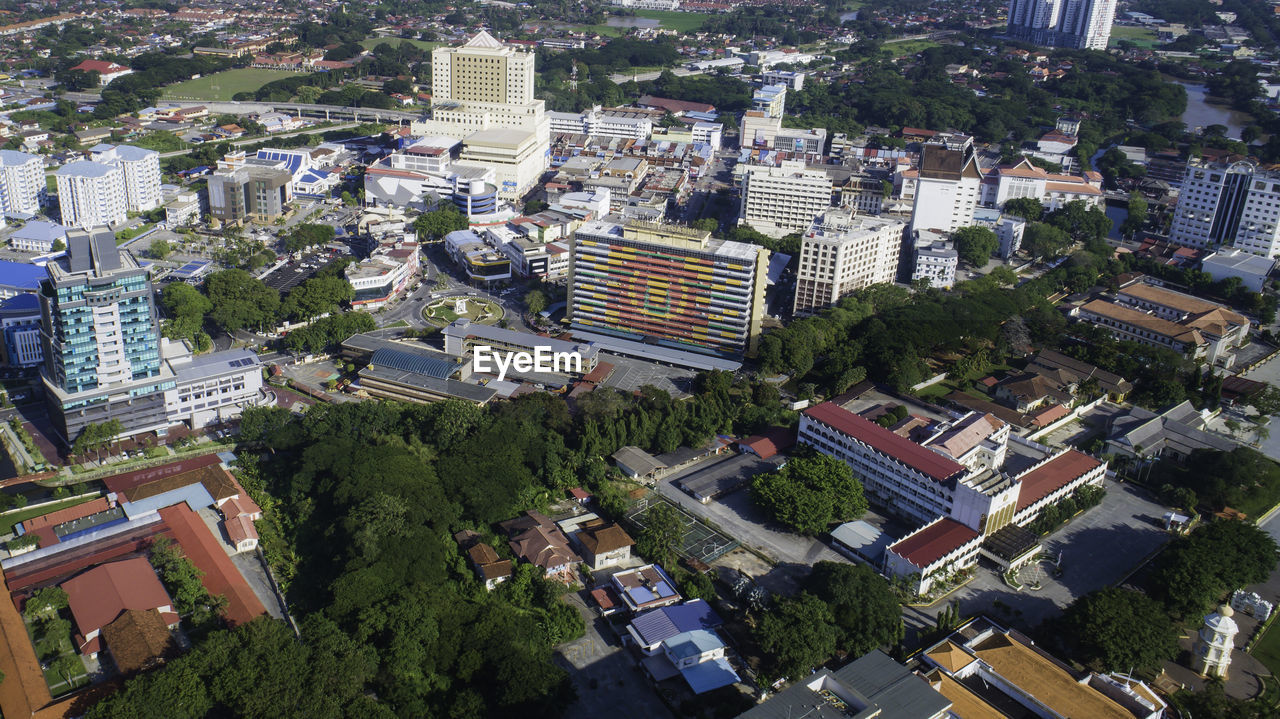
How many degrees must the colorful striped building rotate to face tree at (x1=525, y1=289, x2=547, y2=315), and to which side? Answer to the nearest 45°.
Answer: approximately 135° to its right

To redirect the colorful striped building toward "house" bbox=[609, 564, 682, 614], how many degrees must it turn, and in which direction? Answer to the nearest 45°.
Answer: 0° — it already faces it

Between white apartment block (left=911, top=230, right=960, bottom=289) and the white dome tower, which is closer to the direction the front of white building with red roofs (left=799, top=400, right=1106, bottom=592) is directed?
the white dome tower

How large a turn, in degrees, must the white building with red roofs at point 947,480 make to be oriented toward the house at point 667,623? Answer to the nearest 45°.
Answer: approximately 90° to its right

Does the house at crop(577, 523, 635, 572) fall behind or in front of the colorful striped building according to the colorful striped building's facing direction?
in front

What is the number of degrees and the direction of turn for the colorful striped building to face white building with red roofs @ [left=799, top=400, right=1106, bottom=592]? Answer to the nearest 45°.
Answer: approximately 45° to its left

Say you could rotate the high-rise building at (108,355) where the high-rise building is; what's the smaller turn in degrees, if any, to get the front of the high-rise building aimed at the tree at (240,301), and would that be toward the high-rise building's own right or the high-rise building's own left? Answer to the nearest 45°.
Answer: approximately 135° to the high-rise building's own left

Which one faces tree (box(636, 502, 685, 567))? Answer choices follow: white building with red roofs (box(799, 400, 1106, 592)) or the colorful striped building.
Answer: the colorful striped building

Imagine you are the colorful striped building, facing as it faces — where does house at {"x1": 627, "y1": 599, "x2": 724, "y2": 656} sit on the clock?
The house is roughly at 12 o'clock from the colorful striped building.

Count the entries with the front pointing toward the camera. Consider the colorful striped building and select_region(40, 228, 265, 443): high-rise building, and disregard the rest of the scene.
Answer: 2

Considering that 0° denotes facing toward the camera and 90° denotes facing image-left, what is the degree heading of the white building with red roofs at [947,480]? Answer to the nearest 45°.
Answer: approximately 315°

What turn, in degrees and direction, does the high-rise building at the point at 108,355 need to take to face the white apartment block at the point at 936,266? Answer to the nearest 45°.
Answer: approximately 90° to its left

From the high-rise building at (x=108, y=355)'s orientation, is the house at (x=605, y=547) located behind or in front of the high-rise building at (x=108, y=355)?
in front

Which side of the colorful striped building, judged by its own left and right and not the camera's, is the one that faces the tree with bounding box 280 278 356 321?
right

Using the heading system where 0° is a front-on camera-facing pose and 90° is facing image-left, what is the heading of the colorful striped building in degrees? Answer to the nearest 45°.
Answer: approximately 0°
